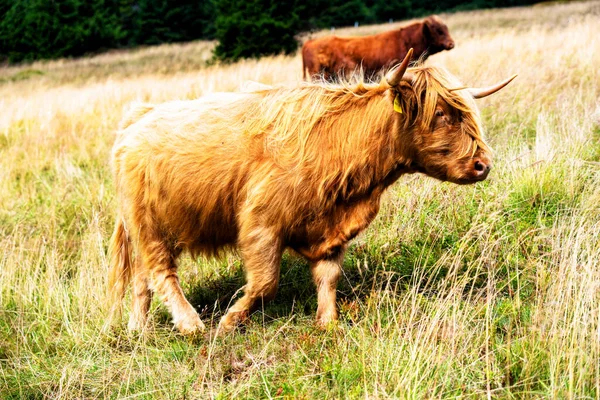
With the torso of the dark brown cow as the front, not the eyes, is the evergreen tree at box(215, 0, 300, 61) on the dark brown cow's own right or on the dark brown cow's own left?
on the dark brown cow's own left

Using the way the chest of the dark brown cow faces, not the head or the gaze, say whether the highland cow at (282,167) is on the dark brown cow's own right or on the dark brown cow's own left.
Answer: on the dark brown cow's own right

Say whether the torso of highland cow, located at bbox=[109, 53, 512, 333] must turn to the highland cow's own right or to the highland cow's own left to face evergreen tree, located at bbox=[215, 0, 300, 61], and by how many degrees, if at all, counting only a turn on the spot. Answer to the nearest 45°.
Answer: approximately 90° to the highland cow's own left

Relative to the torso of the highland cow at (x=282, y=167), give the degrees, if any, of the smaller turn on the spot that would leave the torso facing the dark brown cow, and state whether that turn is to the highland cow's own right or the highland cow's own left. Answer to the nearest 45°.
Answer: approximately 90° to the highland cow's own left

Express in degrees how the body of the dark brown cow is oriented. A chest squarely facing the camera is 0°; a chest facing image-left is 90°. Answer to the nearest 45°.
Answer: approximately 270°

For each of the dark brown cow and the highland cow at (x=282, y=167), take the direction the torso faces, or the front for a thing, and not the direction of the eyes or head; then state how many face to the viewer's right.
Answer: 2

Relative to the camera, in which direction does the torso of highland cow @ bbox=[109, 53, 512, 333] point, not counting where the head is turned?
to the viewer's right
